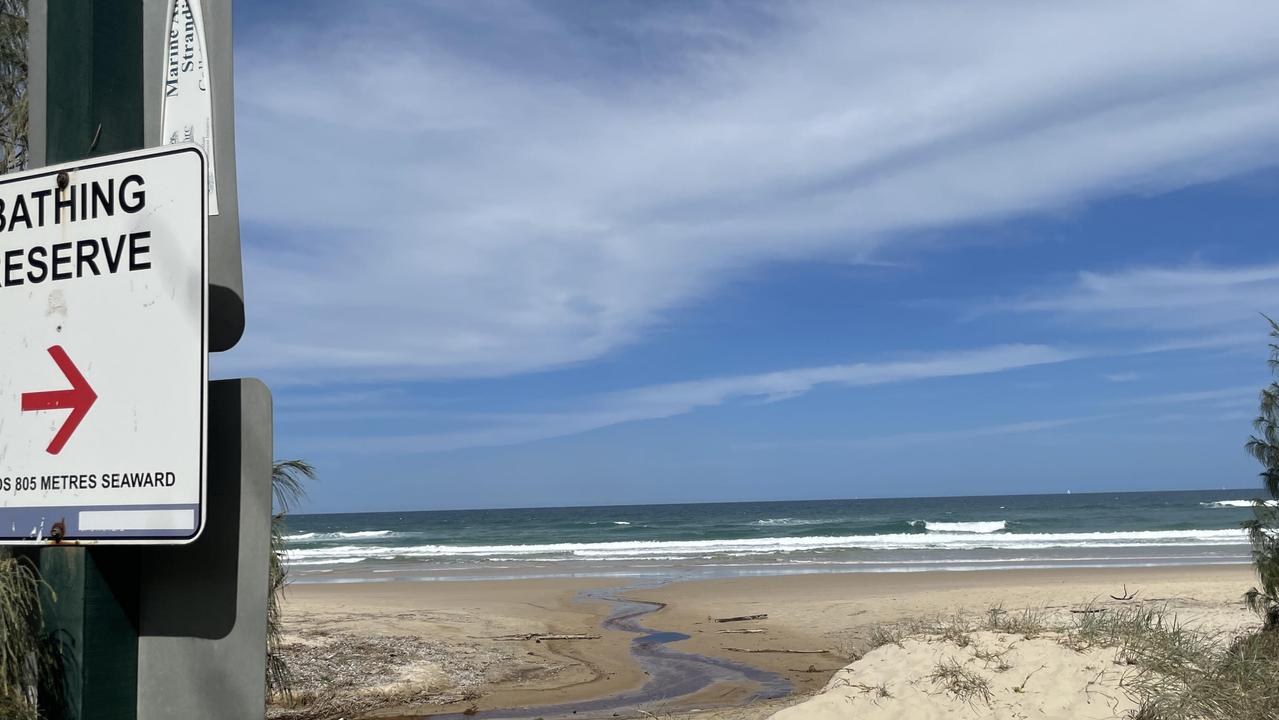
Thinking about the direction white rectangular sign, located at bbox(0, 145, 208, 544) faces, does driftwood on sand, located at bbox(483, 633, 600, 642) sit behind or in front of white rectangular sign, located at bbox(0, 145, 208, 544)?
behind

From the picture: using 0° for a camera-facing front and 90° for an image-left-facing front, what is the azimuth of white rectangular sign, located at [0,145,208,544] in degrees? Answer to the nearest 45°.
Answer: approximately 45°

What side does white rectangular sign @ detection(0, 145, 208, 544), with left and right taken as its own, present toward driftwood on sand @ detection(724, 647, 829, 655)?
back
